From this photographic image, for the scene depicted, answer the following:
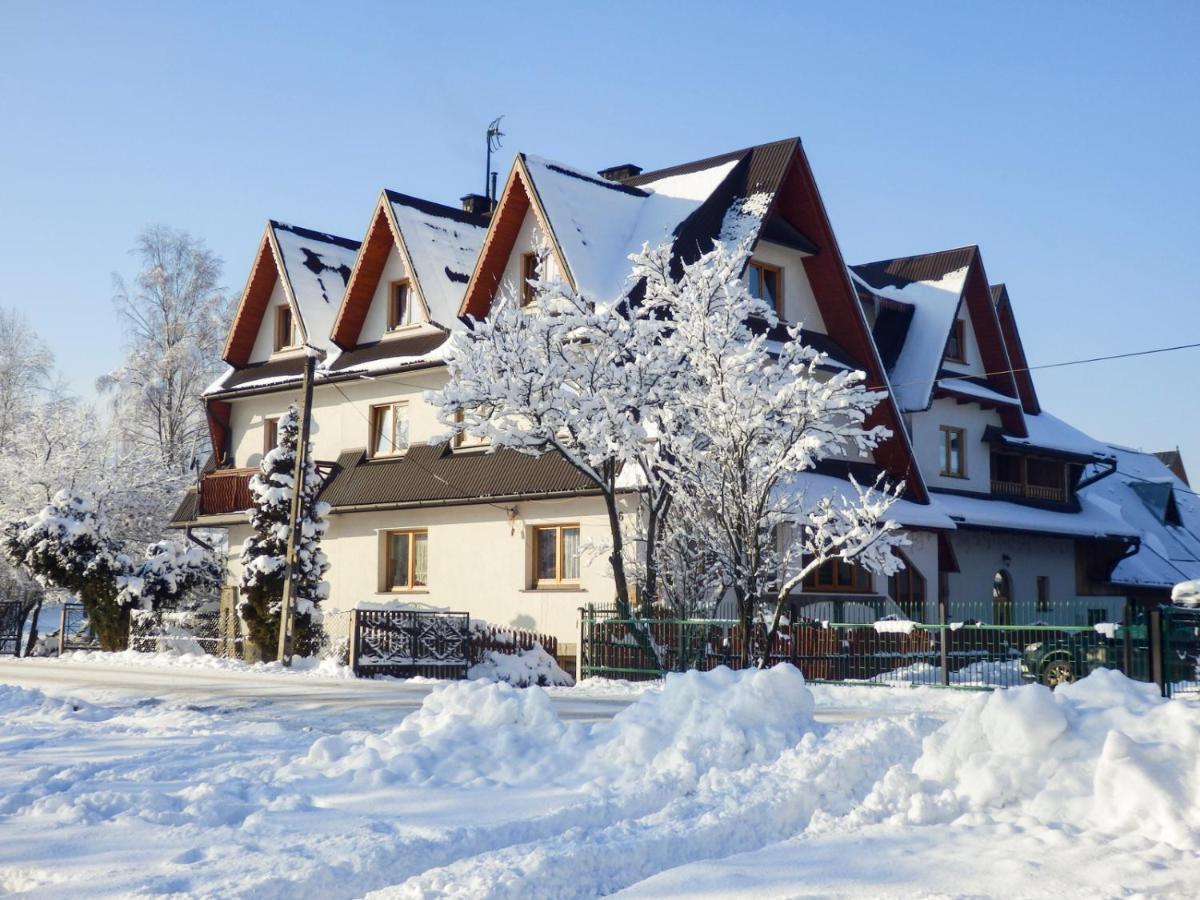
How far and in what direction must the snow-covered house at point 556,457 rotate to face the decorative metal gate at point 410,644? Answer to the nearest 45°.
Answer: approximately 45° to its right
